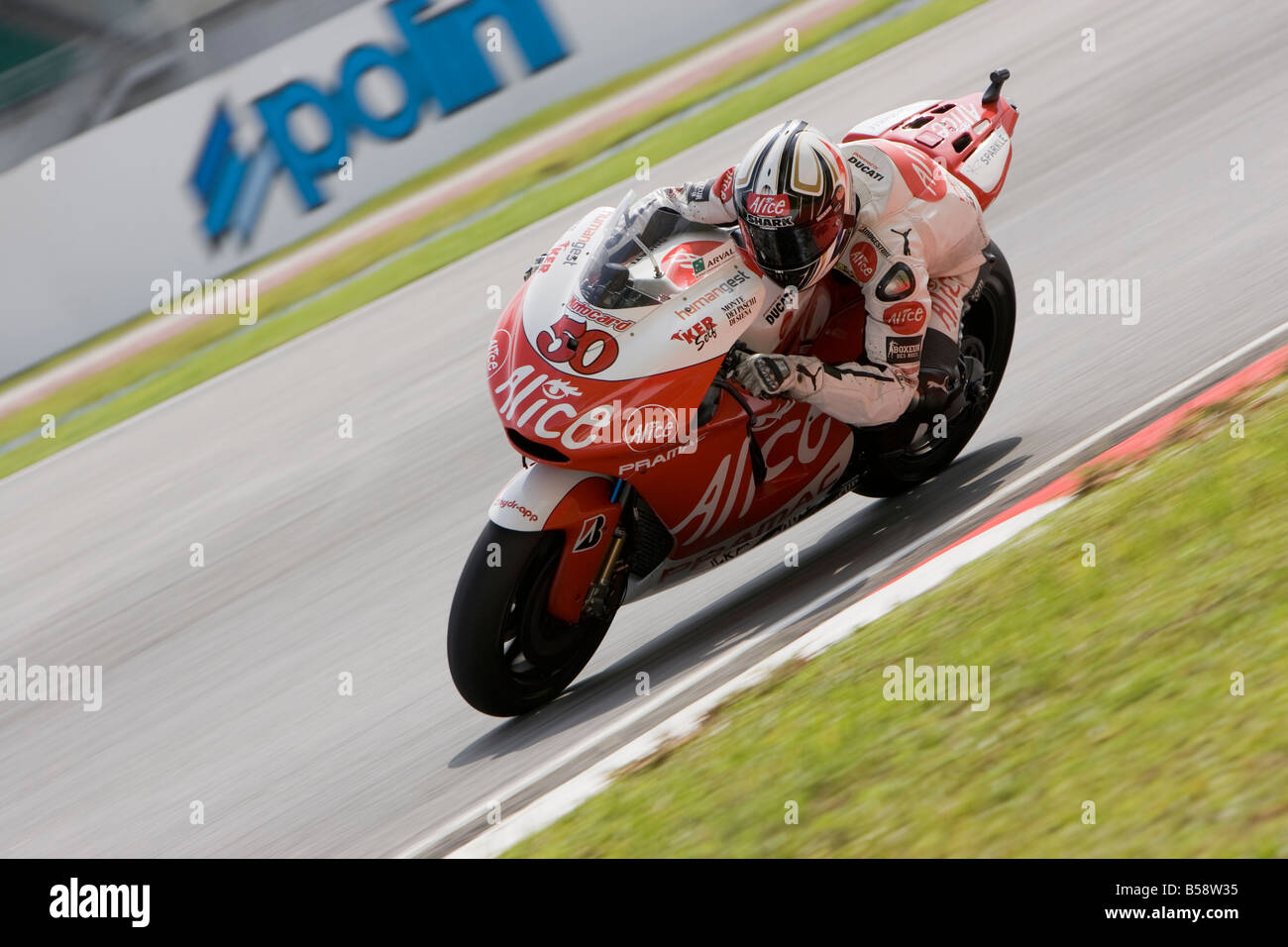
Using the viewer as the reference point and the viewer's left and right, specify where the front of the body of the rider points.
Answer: facing the viewer and to the left of the viewer

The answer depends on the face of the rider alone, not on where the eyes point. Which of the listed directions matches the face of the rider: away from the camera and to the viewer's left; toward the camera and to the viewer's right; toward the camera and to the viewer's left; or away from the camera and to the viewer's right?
toward the camera and to the viewer's left
